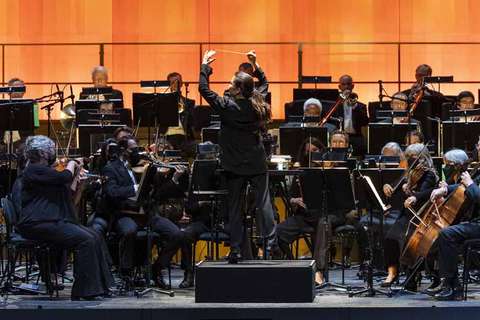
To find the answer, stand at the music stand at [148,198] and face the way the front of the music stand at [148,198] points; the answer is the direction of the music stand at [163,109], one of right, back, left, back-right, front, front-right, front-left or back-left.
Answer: right

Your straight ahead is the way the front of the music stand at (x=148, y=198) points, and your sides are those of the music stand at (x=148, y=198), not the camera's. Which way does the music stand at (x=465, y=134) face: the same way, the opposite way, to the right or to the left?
to the right

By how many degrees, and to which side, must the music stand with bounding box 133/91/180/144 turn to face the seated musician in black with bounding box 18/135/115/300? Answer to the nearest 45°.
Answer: approximately 135° to its left

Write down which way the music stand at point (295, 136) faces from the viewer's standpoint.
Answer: facing away from the viewer

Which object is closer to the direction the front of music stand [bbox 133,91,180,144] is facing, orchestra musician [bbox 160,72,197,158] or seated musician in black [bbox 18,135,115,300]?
the orchestra musician

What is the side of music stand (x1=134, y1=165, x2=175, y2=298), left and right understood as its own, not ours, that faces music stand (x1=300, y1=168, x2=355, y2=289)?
back

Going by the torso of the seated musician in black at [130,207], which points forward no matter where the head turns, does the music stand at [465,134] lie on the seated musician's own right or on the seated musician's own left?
on the seated musician's own left

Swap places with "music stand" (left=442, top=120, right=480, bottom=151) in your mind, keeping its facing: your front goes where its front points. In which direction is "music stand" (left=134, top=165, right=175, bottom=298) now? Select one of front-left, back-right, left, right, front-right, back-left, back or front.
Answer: back-left

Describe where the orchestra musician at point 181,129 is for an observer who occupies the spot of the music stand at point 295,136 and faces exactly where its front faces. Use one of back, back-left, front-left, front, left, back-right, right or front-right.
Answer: front-left

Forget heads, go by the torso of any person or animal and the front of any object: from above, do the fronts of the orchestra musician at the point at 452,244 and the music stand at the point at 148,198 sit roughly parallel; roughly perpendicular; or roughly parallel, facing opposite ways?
roughly parallel

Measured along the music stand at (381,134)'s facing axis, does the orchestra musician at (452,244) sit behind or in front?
behind

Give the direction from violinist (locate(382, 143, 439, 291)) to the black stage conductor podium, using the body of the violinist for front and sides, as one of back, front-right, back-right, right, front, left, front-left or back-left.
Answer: front

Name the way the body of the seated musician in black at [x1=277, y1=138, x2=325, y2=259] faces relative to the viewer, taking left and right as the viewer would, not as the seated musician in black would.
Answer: facing the viewer and to the left of the viewer

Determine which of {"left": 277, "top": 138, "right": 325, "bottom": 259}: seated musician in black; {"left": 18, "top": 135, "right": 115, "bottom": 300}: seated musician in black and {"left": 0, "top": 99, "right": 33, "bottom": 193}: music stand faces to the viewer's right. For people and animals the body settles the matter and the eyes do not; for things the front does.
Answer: {"left": 18, "top": 135, "right": 115, "bottom": 300}: seated musician in black

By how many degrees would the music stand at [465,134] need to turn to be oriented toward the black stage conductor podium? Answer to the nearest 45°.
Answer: approximately 135° to its left

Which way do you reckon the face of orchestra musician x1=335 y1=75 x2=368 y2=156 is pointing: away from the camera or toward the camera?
toward the camera

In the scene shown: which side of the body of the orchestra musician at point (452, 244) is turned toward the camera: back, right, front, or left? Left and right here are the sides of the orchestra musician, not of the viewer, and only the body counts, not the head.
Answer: left

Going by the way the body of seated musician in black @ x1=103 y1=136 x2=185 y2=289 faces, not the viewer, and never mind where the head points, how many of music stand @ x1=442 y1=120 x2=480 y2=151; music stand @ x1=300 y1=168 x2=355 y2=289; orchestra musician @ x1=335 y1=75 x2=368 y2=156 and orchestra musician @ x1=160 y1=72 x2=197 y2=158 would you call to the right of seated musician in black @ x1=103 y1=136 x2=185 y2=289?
0

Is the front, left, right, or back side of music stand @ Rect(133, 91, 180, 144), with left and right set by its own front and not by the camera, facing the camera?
back

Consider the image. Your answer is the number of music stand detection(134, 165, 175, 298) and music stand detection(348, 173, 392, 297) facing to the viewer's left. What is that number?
1
